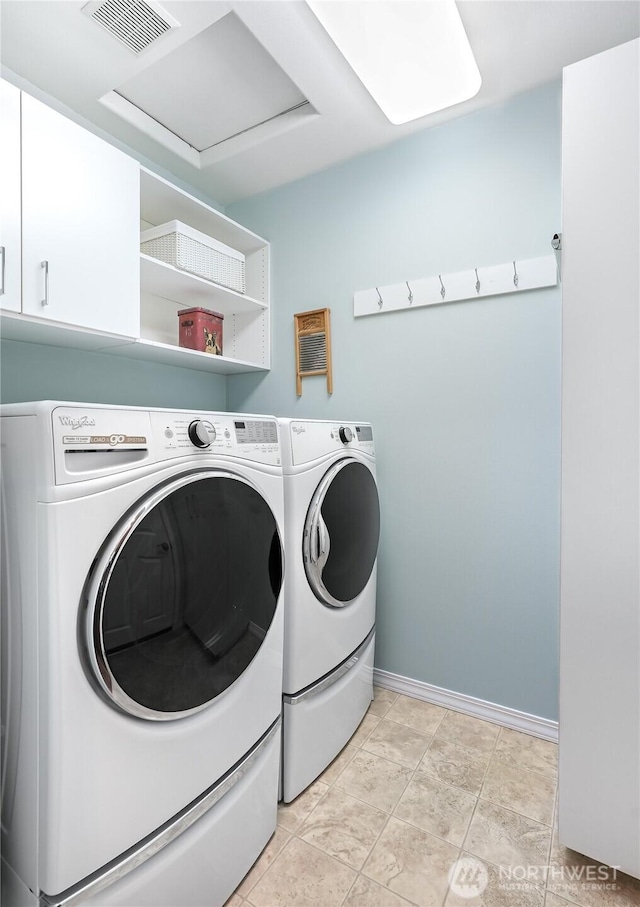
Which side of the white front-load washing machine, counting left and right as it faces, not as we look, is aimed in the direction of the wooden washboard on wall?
left

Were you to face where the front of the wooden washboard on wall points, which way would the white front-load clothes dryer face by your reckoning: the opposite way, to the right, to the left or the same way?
to the left

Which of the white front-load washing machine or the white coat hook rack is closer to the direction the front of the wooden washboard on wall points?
the white front-load washing machine

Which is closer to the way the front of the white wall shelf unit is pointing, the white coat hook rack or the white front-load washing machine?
the white coat hook rack

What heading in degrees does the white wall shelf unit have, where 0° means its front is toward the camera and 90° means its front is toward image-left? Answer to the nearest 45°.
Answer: approximately 315°

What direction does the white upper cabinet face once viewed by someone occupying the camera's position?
facing the viewer and to the right of the viewer

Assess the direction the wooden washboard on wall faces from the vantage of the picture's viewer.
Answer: facing the viewer and to the left of the viewer
